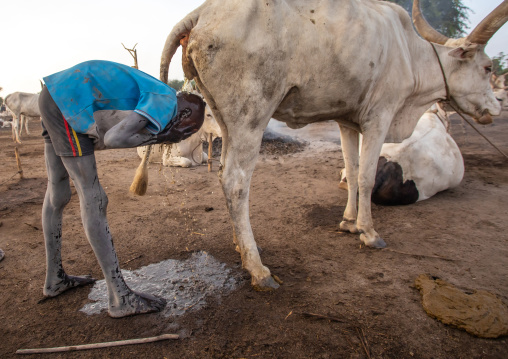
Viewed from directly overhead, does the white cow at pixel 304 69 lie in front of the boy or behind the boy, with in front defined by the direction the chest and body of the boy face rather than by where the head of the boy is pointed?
in front

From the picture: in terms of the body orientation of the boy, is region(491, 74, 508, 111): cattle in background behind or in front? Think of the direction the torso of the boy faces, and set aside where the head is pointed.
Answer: in front

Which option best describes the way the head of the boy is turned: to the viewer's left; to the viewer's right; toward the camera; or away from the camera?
to the viewer's right

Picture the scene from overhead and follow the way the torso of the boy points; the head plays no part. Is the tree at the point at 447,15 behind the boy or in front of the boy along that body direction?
in front

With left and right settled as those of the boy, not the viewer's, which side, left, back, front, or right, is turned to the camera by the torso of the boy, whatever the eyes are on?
right
